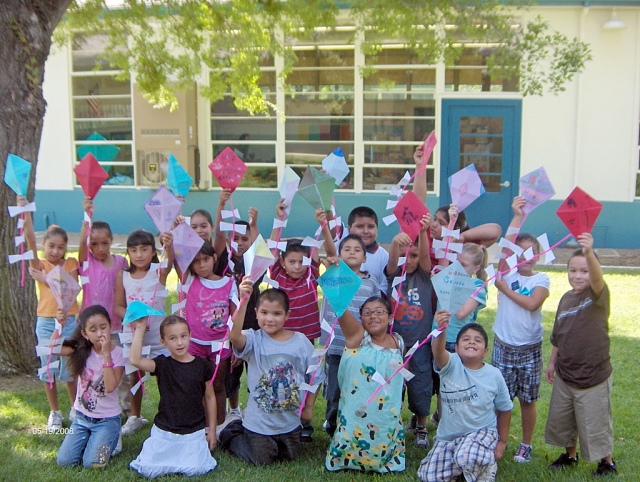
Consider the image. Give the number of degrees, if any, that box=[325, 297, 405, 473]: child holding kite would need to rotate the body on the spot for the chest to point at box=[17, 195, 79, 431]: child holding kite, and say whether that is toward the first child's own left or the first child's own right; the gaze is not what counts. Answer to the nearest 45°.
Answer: approximately 90° to the first child's own right

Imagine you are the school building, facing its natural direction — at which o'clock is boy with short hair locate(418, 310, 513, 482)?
The boy with short hair is roughly at 12 o'clock from the school building.

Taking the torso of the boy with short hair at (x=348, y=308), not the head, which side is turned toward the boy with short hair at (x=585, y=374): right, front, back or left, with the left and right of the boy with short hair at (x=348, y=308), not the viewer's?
left

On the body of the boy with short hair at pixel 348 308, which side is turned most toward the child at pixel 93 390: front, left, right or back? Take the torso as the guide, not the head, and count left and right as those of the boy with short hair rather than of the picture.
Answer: right

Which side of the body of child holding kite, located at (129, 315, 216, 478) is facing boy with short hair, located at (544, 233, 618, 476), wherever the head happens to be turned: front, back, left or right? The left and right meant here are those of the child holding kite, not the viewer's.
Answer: left

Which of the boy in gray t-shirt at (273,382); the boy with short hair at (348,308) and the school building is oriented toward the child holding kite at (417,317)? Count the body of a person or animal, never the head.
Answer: the school building

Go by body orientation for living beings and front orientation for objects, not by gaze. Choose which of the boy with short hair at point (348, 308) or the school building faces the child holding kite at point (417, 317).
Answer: the school building
